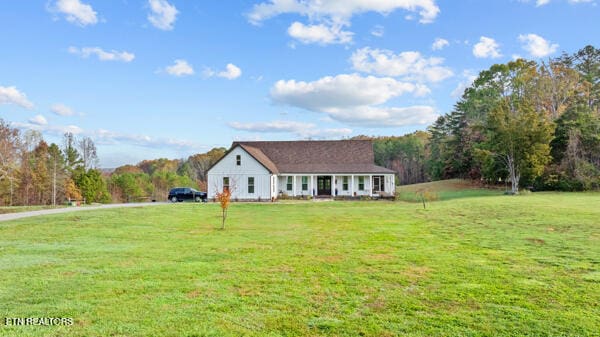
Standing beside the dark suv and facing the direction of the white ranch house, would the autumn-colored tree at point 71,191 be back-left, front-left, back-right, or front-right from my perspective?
back-left

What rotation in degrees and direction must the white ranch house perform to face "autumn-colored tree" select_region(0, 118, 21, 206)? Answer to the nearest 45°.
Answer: approximately 90° to its right

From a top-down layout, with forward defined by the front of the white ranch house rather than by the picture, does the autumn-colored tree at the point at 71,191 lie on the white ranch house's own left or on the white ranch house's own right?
on the white ranch house's own right

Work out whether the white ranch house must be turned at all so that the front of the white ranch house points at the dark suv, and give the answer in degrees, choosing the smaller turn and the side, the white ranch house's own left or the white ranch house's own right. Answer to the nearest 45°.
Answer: approximately 90° to the white ranch house's own right

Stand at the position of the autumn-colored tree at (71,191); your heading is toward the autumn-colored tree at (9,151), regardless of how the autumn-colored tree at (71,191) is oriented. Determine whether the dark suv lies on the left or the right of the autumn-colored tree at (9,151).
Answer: left

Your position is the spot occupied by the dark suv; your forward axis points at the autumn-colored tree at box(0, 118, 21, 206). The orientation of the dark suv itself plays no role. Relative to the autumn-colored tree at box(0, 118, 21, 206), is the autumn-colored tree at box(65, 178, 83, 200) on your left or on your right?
right

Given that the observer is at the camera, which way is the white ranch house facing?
facing the viewer
